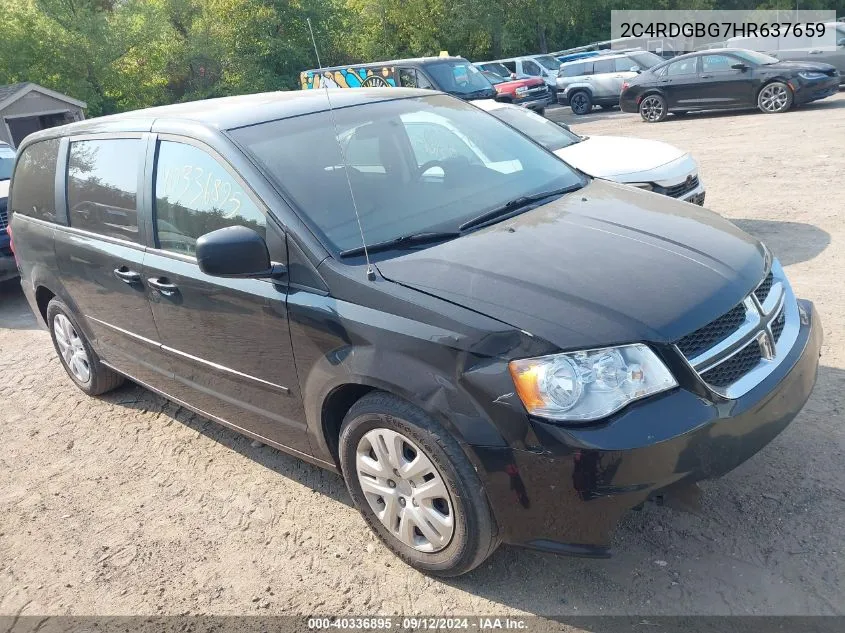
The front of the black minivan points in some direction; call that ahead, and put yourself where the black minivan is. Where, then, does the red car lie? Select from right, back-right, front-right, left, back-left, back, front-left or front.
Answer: back-left

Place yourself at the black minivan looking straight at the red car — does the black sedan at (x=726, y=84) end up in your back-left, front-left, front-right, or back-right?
front-right

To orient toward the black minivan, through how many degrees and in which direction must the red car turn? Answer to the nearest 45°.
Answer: approximately 45° to its right

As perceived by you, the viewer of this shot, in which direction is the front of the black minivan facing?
facing the viewer and to the right of the viewer

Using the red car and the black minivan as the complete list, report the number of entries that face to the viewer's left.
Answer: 0

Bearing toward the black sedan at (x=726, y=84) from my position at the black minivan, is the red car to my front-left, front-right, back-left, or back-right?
front-left

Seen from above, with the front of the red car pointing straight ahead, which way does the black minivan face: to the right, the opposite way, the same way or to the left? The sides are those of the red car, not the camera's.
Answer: the same way

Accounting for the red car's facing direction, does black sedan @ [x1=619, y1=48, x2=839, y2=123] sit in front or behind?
in front

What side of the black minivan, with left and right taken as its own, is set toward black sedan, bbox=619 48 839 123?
left
